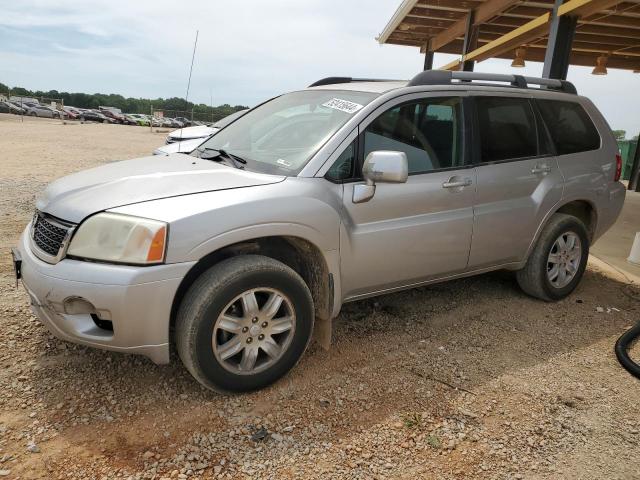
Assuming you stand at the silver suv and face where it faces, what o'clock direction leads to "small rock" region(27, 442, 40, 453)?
The small rock is roughly at 12 o'clock from the silver suv.

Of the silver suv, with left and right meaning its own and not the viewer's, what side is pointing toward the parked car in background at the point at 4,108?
right

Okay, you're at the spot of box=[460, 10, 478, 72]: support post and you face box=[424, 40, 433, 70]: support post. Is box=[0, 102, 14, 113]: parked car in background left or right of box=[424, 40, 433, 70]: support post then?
left

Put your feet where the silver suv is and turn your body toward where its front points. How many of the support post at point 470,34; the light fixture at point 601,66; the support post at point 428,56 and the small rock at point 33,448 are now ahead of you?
1

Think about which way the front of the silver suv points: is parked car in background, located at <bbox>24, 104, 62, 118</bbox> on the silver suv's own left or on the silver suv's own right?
on the silver suv's own right

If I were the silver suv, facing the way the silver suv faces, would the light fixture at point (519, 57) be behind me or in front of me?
behind

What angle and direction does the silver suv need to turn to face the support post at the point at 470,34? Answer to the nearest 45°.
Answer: approximately 135° to its right

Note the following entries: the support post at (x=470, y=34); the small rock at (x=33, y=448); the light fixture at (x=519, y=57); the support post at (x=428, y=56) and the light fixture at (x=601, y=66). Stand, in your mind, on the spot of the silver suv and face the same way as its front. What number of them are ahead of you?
1

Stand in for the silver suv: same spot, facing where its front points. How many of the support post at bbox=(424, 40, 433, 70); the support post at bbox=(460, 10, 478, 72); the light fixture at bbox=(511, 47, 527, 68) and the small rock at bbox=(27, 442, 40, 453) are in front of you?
1

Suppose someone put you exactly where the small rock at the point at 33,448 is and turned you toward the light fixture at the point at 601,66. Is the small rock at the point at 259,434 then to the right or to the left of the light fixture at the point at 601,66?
right

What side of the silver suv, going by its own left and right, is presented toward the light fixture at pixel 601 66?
back

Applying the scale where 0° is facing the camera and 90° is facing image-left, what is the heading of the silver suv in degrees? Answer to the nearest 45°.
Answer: approximately 45°
